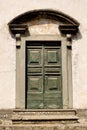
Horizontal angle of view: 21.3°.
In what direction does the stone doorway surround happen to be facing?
toward the camera

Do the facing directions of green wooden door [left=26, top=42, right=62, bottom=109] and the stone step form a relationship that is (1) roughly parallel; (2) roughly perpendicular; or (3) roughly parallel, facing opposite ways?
roughly parallel

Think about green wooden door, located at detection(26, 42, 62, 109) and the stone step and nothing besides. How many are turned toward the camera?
2

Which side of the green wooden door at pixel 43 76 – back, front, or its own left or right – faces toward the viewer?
front

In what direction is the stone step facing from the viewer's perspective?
toward the camera
